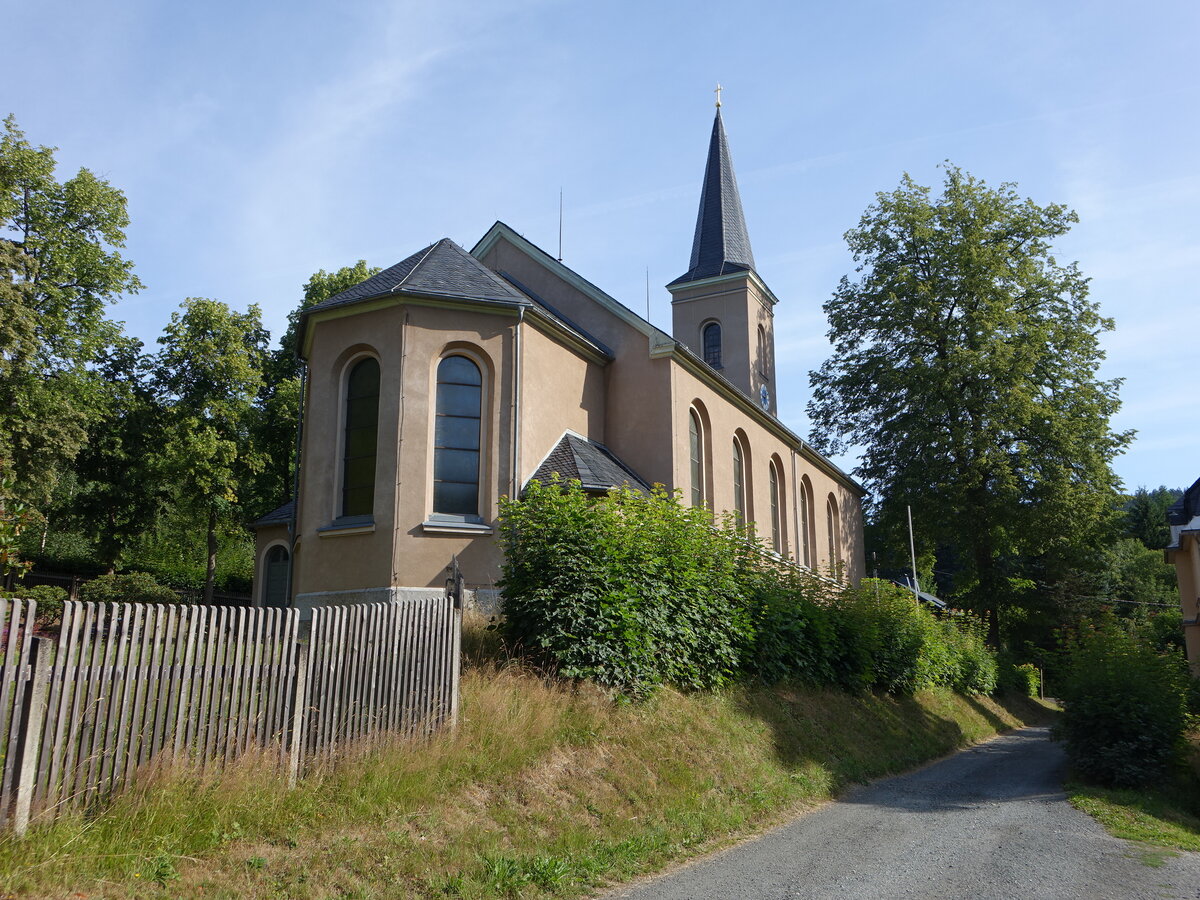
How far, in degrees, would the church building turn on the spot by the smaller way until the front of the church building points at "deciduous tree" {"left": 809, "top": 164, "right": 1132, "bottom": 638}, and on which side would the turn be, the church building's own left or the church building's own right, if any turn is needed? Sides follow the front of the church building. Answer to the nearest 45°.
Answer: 0° — it already faces it

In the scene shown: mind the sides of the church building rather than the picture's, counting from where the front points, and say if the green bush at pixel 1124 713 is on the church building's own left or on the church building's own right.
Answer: on the church building's own right

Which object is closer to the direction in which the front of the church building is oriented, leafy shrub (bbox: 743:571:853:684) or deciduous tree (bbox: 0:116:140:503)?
the leafy shrub

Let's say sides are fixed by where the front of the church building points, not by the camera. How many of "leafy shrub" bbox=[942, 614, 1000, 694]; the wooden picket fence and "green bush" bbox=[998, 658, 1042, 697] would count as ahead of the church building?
2

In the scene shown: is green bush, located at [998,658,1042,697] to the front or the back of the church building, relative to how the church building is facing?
to the front

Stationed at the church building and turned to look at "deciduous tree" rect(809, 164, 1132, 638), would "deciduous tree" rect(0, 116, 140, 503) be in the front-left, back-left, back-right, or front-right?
back-left

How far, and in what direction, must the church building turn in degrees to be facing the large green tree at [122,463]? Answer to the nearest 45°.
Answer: approximately 90° to its left

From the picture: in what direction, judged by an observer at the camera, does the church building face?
facing away from the viewer and to the right of the viewer

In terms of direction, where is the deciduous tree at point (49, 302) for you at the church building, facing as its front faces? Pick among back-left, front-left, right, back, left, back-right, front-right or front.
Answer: left

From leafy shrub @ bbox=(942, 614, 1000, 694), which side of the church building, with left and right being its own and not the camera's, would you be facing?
front

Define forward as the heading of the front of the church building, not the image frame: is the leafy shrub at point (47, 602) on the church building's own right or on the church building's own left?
on the church building's own left

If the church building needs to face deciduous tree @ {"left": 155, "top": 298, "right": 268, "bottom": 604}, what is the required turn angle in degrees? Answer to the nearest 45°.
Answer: approximately 90° to its left

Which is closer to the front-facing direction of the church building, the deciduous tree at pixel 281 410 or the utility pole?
the utility pole

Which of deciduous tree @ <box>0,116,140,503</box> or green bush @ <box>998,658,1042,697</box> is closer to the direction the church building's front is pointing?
the green bush

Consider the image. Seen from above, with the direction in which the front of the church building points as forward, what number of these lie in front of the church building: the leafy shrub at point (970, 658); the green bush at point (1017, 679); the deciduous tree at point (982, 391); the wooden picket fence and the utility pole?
4

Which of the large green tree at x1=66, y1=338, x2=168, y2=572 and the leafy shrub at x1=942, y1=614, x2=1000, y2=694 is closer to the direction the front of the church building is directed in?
the leafy shrub
